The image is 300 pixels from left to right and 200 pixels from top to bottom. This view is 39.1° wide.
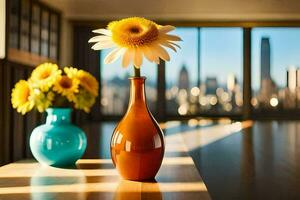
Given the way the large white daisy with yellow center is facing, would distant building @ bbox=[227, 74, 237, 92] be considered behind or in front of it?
behind

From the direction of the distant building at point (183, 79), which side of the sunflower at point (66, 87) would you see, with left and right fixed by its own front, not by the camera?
back

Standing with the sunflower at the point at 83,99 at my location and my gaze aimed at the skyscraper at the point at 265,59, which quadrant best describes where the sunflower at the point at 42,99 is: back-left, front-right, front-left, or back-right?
back-left

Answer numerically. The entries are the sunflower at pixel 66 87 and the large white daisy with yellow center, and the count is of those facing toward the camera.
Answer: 2

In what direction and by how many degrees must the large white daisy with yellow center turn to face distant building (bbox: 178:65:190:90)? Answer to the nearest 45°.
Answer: approximately 180°

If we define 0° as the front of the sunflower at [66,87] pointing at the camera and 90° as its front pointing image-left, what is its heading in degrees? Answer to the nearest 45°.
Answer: approximately 0°

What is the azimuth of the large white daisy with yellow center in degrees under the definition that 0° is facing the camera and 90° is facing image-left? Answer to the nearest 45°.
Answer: approximately 0°
